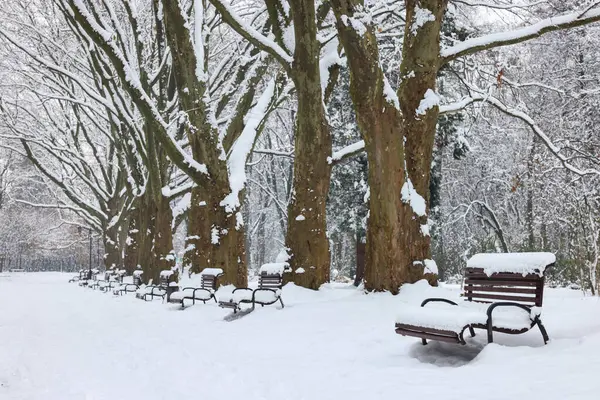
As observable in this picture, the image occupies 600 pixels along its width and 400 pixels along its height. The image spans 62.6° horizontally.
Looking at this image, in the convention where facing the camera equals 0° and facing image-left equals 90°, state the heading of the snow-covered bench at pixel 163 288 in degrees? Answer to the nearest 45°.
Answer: approximately 45°

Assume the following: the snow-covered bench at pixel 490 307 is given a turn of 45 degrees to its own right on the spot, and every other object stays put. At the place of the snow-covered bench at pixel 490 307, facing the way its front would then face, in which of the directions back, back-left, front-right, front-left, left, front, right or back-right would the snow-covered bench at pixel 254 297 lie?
front-right

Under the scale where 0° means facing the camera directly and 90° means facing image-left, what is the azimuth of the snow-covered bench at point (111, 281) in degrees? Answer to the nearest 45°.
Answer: approximately 45°

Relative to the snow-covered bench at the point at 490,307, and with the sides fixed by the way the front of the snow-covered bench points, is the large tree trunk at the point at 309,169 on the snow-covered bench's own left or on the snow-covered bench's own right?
on the snow-covered bench's own right

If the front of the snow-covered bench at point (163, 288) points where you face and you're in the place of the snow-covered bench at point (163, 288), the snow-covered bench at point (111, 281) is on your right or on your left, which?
on your right
